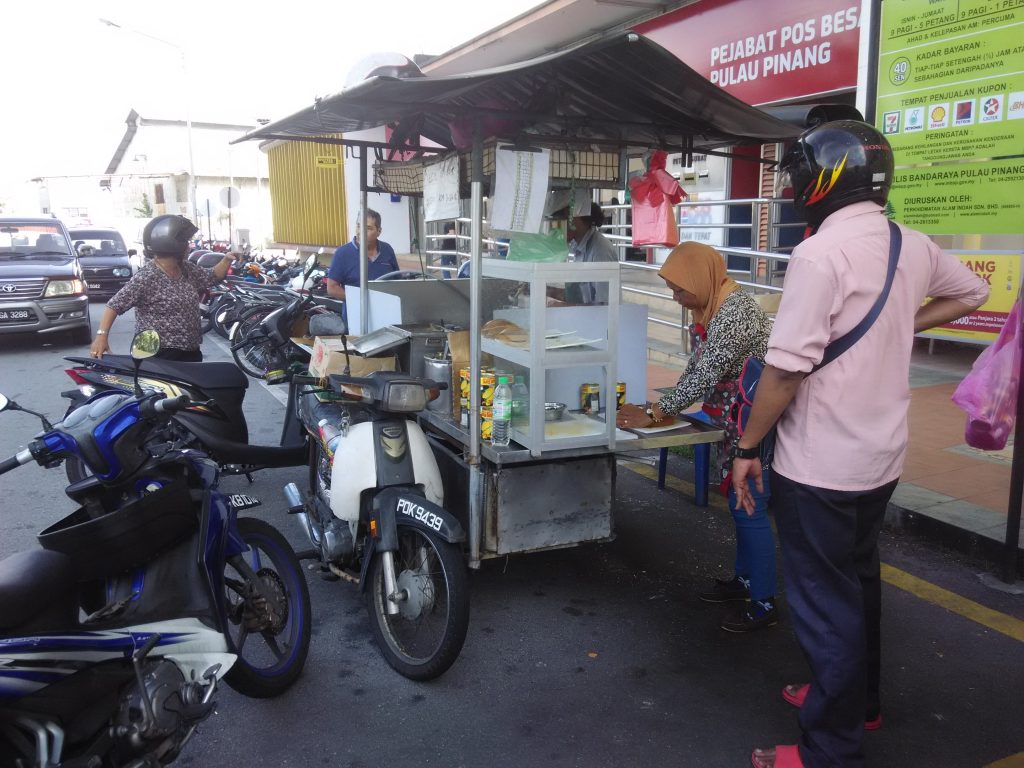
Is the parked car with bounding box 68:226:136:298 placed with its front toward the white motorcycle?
yes

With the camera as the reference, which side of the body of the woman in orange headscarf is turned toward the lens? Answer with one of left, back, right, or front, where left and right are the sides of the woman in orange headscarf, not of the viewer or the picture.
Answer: left

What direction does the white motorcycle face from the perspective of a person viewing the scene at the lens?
facing the viewer and to the right of the viewer

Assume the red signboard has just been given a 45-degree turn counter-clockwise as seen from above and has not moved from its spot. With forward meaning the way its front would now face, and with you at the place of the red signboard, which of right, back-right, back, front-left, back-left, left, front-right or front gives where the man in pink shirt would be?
front

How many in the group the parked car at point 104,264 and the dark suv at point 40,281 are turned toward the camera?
2

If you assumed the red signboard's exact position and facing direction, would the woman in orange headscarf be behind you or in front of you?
in front

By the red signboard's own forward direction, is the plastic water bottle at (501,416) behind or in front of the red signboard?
in front

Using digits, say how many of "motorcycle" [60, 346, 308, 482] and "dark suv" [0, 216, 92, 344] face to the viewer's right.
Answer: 1

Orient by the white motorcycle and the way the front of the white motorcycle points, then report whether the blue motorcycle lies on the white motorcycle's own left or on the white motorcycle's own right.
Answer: on the white motorcycle's own right

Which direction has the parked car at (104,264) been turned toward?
toward the camera

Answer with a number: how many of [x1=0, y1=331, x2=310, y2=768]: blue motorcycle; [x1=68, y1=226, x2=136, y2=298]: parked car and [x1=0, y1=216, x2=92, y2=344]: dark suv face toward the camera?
2

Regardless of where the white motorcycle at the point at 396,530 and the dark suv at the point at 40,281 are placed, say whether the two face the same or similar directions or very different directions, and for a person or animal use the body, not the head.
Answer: same or similar directions

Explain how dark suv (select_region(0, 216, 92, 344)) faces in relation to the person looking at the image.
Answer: facing the viewer

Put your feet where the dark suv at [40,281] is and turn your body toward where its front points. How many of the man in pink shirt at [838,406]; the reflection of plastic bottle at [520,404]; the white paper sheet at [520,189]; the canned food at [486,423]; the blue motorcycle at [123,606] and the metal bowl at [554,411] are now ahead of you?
6

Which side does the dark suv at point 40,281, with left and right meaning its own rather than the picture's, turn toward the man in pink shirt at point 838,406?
front

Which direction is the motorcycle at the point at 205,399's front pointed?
to the viewer's right
